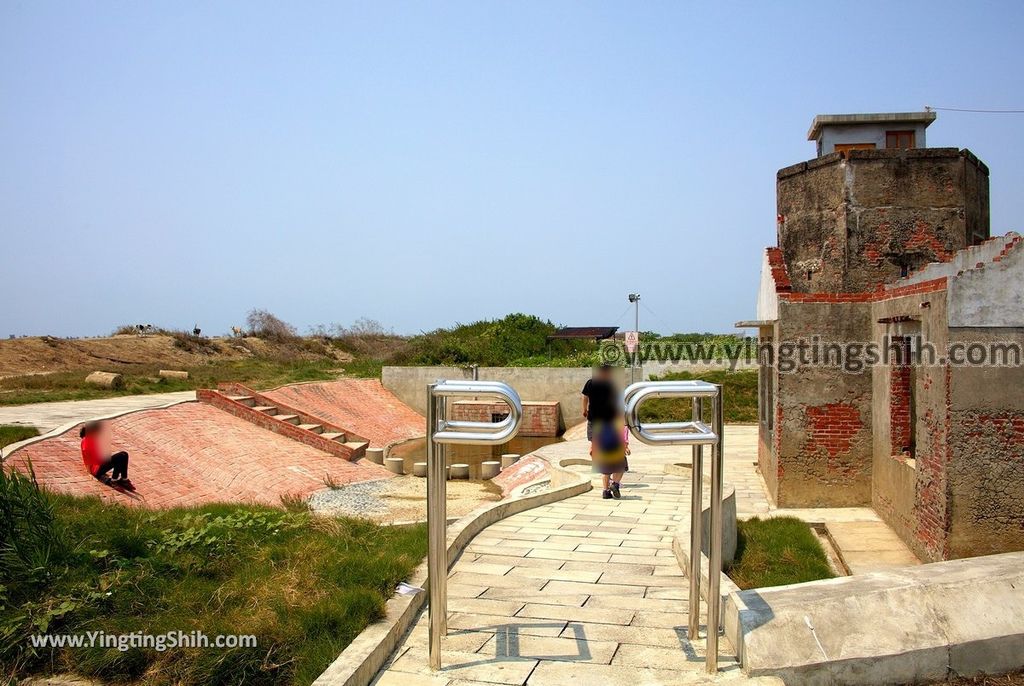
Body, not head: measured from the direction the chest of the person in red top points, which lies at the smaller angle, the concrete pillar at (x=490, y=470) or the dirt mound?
the concrete pillar

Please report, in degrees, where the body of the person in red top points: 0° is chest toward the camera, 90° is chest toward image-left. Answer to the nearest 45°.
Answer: approximately 270°

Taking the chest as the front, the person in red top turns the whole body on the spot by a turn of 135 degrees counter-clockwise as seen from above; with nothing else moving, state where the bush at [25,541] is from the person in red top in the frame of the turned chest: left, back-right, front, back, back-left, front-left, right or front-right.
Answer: back-left

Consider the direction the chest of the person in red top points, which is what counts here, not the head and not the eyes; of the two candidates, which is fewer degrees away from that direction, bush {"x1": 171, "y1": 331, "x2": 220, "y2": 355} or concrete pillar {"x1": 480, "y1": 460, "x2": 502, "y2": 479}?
the concrete pillar

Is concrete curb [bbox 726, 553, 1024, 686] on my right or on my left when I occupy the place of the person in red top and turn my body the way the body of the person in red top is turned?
on my right

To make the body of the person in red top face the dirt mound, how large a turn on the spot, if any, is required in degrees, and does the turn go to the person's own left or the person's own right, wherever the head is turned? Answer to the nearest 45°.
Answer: approximately 90° to the person's own left
